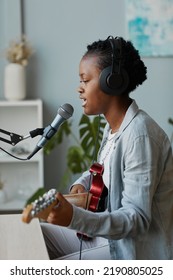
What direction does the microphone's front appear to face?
to the viewer's right

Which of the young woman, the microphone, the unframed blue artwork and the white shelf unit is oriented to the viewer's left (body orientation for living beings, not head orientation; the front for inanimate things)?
the young woman

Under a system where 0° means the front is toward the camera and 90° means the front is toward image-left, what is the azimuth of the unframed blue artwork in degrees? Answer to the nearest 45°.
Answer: approximately 0°

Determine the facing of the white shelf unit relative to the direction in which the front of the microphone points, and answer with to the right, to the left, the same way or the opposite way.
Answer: to the right

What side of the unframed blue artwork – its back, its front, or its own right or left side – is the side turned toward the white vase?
right

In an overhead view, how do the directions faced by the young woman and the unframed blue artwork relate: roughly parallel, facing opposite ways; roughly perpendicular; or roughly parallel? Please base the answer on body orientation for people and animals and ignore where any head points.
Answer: roughly perpendicular

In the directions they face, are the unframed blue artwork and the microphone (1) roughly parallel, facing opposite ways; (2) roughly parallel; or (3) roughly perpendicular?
roughly perpendicular

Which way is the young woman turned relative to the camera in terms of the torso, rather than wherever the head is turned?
to the viewer's left

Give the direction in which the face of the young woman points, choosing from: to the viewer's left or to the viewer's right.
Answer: to the viewer's left

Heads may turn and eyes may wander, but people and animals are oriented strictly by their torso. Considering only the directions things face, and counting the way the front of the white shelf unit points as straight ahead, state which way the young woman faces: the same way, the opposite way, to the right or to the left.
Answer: to the right
